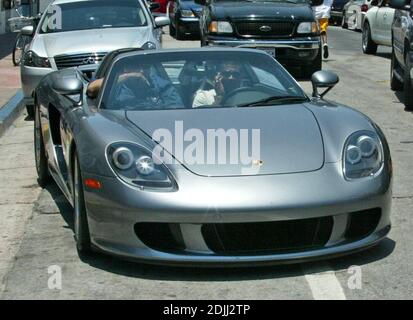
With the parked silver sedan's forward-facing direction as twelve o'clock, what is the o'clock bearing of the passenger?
The passenger is roughly at 12 o'clock from the parked silver sedan.

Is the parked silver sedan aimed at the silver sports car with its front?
yes

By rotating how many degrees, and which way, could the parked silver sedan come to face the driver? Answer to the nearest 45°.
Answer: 0° — it already faces them

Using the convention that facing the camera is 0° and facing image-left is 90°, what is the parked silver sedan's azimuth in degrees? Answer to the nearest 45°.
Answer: approximately 0°

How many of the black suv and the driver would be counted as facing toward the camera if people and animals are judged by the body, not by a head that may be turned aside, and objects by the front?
2

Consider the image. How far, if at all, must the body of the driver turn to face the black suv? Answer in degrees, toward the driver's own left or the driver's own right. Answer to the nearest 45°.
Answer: approximately 180°
